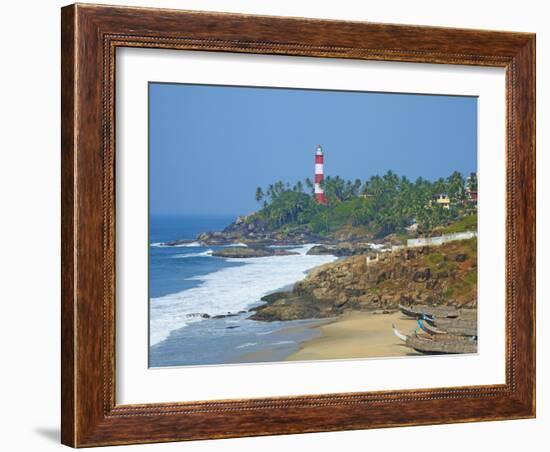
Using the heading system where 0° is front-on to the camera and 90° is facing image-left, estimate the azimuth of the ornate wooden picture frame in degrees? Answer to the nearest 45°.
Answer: approximately 315°
